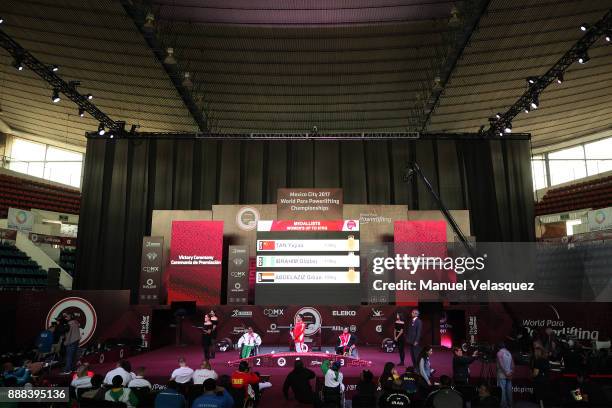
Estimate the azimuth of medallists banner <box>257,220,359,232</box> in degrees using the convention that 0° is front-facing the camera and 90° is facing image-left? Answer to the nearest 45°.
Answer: approximately 0°

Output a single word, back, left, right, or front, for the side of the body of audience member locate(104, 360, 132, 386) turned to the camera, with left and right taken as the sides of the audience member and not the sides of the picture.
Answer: back

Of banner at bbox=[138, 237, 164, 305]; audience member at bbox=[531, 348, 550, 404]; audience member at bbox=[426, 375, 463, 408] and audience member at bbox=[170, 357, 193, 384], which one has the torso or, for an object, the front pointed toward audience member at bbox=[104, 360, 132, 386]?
the banner

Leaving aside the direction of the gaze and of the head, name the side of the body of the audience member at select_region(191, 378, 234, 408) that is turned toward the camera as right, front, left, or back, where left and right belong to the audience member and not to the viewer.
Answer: back

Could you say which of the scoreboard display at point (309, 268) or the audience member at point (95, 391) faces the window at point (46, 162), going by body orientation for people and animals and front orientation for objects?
the audience member

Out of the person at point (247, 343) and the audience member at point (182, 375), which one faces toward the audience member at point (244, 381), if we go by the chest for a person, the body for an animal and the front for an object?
the person

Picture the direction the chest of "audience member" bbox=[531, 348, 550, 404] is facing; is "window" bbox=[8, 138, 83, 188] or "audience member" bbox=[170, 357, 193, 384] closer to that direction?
the window

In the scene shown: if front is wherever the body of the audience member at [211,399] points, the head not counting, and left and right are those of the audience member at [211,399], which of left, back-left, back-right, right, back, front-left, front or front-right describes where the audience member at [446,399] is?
right

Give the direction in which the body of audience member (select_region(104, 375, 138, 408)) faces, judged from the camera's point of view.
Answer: away from the camera

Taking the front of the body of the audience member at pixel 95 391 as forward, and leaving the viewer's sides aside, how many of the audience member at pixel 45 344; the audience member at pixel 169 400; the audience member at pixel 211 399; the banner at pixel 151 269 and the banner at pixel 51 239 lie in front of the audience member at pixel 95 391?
3

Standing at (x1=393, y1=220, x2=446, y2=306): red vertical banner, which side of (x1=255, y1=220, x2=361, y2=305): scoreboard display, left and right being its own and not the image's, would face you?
left

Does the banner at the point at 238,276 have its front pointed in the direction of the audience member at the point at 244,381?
yes

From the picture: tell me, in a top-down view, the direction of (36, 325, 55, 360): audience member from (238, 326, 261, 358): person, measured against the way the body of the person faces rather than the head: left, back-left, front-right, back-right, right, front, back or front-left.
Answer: right

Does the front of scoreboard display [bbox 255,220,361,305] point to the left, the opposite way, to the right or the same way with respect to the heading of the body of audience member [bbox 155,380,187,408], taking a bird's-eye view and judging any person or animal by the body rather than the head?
the opposite way

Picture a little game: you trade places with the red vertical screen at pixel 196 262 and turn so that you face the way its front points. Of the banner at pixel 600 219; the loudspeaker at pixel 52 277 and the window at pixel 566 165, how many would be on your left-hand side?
2

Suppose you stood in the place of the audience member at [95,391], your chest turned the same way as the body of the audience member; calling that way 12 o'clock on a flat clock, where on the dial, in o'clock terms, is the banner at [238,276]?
The banner is roughly at 1 o'clock from the audience member.

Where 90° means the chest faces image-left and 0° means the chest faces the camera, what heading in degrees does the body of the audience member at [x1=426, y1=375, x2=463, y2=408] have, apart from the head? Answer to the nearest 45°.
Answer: approximately 180°

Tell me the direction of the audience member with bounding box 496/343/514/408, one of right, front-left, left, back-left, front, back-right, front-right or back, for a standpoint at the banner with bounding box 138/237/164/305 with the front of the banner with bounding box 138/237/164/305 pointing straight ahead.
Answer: front-left
